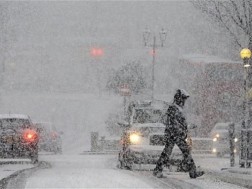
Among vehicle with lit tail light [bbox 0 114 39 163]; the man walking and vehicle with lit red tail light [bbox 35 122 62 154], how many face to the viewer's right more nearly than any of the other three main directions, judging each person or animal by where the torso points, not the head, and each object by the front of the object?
1

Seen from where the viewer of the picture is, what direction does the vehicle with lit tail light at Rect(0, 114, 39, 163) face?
facing away from the viewer

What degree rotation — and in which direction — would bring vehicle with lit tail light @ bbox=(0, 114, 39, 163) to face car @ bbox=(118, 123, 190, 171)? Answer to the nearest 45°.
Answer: approximately 135° to its right

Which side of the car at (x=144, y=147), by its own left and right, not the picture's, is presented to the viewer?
front

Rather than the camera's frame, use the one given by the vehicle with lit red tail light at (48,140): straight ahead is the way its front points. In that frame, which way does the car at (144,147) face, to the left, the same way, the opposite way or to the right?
the opposite way

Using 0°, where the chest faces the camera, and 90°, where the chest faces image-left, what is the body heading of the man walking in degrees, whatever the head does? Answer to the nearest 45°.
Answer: approximately 270°

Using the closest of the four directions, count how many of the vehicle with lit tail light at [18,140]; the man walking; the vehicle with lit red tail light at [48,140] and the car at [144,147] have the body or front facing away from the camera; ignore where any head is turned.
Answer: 2

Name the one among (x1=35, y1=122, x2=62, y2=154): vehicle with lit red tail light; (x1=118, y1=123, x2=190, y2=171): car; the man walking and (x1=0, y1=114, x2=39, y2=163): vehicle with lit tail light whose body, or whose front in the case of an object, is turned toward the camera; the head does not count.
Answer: the car

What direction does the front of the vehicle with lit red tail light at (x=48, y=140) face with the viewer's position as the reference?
facing away from the viewer

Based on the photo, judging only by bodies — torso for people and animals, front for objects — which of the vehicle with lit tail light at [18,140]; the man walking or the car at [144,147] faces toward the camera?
the car

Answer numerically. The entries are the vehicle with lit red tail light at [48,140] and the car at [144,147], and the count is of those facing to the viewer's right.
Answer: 0

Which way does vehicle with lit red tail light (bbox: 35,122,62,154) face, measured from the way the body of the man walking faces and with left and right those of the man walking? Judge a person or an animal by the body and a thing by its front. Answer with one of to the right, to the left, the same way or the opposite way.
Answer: to the left

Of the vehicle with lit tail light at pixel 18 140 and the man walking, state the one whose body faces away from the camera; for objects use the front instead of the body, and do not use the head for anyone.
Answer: the vehicle with lit tail light

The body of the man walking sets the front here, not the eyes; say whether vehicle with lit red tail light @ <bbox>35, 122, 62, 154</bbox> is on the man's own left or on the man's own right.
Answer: on the man's own left

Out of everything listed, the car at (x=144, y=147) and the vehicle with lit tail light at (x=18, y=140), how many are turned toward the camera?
1

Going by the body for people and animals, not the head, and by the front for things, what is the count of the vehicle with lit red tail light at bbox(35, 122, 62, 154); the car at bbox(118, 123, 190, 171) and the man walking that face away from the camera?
1
